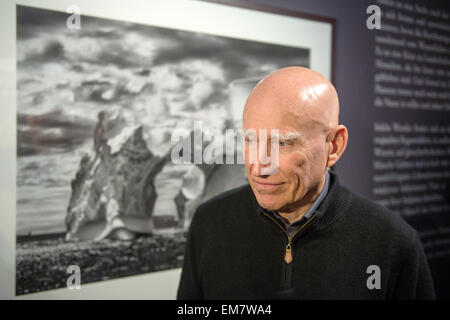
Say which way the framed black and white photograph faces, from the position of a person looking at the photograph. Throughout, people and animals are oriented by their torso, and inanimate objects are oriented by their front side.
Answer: facing the viewer and to the right of the viewer
